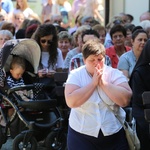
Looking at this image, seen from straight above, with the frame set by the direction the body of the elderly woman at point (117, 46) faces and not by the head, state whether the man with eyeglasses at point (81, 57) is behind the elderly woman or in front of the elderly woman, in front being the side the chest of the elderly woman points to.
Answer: in front

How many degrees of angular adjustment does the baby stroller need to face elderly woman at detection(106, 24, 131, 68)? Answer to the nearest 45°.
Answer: approximately 90° to its left

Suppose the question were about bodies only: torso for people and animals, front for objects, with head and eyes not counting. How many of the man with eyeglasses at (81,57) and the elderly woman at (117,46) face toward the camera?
2

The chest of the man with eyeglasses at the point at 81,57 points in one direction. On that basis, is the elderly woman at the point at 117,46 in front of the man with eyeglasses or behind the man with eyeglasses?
behind

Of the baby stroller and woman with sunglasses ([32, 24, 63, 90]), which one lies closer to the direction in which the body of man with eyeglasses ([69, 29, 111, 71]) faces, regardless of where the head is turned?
the baby stroller

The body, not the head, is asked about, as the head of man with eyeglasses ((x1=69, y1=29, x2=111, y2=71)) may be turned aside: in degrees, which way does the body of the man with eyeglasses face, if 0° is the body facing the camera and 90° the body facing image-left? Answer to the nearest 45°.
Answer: approximately 0°

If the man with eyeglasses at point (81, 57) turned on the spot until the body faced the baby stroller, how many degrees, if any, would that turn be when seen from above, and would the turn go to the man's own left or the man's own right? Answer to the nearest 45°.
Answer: approximately 45° to the man's own right
